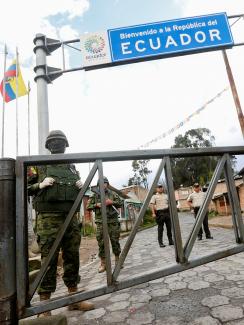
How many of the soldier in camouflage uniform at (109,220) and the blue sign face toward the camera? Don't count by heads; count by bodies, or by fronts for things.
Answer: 2

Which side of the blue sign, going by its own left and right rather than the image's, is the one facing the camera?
front

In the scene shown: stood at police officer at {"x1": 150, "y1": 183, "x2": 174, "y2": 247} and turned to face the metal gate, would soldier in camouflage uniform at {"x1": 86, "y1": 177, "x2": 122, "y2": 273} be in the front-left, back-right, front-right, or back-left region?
front-right

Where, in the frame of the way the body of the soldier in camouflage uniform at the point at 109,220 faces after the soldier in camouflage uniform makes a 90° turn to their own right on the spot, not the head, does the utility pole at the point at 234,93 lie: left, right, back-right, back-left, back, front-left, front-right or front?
back-right

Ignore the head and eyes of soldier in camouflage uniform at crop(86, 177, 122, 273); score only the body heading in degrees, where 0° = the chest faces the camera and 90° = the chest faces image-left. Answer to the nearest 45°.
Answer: approximately 0°

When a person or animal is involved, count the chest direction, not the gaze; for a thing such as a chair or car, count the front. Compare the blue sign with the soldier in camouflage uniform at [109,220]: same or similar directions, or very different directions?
same or similar directions

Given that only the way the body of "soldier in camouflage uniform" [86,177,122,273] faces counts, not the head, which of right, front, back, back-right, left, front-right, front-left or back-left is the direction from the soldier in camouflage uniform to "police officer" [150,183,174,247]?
back-left

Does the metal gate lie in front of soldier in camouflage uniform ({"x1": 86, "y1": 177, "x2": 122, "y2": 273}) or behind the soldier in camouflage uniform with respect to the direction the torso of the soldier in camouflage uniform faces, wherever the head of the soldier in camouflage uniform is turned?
in front

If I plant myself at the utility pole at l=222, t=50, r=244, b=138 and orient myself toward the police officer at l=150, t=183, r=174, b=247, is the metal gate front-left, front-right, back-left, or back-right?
front-left

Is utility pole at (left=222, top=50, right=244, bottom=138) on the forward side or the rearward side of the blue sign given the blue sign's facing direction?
on the rearward side
